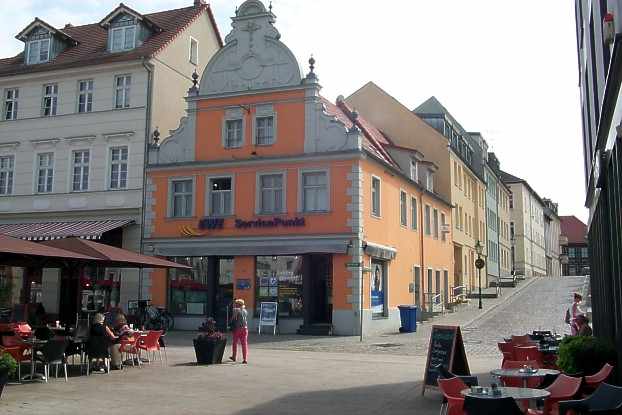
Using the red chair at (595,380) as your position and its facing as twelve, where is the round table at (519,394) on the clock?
The round table is roughly at 10 o'clock from the red chair.

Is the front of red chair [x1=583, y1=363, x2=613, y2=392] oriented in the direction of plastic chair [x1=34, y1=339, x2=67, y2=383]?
yes

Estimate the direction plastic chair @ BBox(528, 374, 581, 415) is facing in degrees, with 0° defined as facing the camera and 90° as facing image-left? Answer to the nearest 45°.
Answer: approximately 90°

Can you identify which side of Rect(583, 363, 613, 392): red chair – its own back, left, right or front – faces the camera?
left

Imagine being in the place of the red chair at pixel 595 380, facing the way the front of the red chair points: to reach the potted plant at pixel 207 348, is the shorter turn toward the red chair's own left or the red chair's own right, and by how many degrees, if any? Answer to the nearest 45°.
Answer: approximately 45° to the red chair's own right

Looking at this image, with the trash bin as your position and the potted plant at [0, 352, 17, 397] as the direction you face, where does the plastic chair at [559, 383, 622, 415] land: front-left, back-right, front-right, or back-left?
front-left

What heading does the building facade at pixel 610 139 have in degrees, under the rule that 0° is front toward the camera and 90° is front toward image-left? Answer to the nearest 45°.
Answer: approximately 90°

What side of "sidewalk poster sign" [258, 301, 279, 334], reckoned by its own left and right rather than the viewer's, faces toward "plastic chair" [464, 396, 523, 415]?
front

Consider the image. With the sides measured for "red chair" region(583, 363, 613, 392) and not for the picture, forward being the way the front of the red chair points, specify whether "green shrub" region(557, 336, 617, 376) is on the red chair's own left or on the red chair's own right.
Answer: on the red chair's own right

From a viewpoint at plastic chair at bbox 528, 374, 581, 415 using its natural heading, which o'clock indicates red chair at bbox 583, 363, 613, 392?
The red chair is roughly at 4 o'clock from the plastic chair.

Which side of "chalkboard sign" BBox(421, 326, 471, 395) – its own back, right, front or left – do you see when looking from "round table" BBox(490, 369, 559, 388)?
left

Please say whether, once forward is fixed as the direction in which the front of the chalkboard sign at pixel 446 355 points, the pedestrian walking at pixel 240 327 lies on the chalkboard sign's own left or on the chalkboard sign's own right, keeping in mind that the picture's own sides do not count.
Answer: on the chalkboard sign's own right

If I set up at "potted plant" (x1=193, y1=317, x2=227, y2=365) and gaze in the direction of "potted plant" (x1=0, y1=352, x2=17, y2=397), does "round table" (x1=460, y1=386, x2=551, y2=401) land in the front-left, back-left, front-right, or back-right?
front-left

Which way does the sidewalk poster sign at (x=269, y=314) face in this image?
toward the camera

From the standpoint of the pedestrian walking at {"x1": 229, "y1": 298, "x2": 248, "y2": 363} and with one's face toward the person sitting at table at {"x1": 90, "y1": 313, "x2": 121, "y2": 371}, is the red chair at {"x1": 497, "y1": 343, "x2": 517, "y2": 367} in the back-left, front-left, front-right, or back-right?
back-left

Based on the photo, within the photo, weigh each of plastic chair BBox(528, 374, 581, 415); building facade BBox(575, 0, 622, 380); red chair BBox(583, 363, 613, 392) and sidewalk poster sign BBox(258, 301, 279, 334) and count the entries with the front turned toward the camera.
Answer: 1
